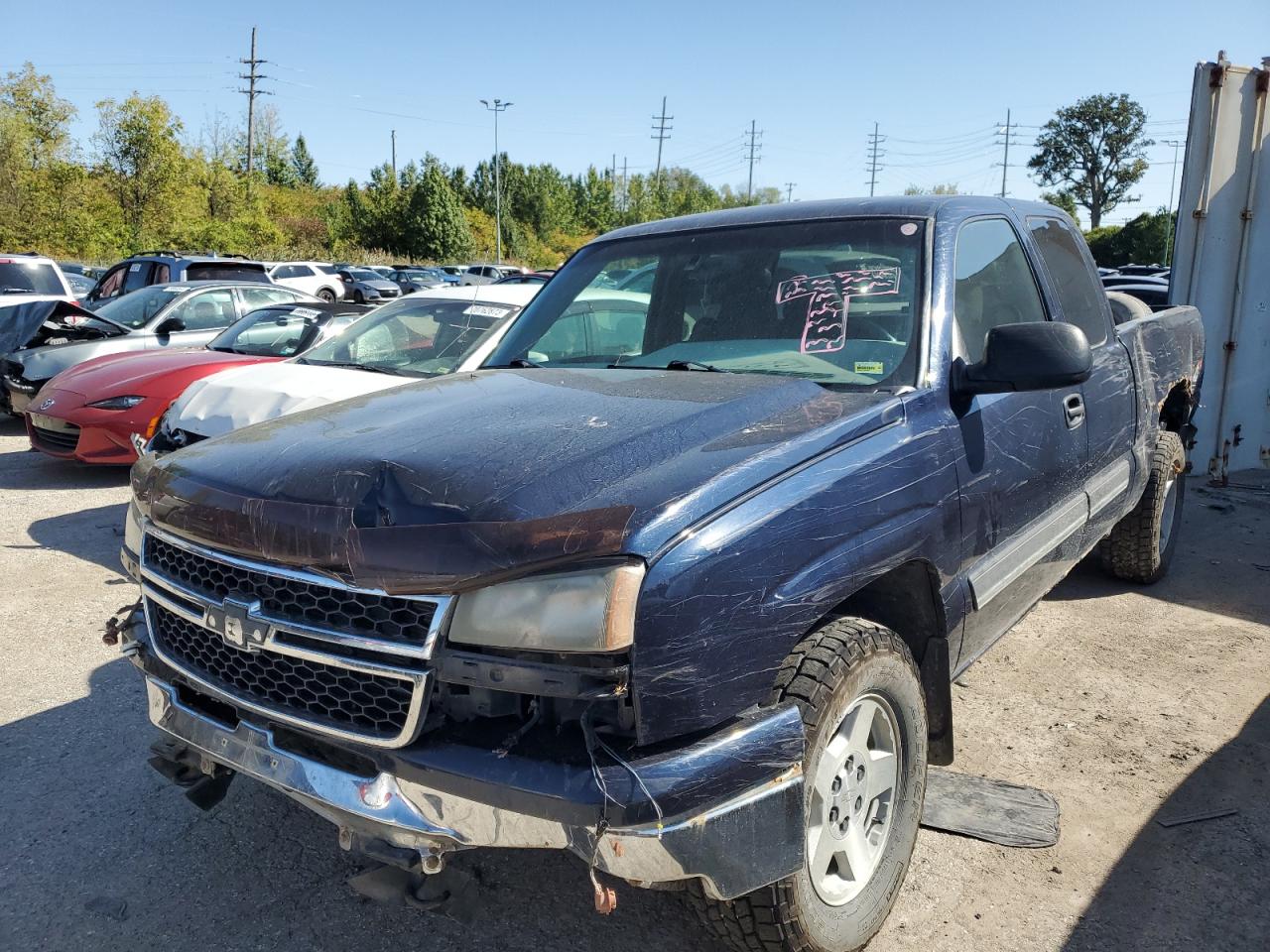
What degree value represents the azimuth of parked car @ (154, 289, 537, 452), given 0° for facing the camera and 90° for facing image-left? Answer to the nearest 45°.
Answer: approximately 45°

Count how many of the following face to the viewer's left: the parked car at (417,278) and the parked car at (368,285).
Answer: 0

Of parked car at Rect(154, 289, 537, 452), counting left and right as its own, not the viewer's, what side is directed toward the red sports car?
right

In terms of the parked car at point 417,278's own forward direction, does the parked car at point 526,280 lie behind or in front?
in front

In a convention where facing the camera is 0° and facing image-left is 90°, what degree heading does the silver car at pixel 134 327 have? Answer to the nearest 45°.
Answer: approximately 45°

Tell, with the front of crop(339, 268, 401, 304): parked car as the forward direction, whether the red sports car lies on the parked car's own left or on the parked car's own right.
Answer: on the parked car's own right
